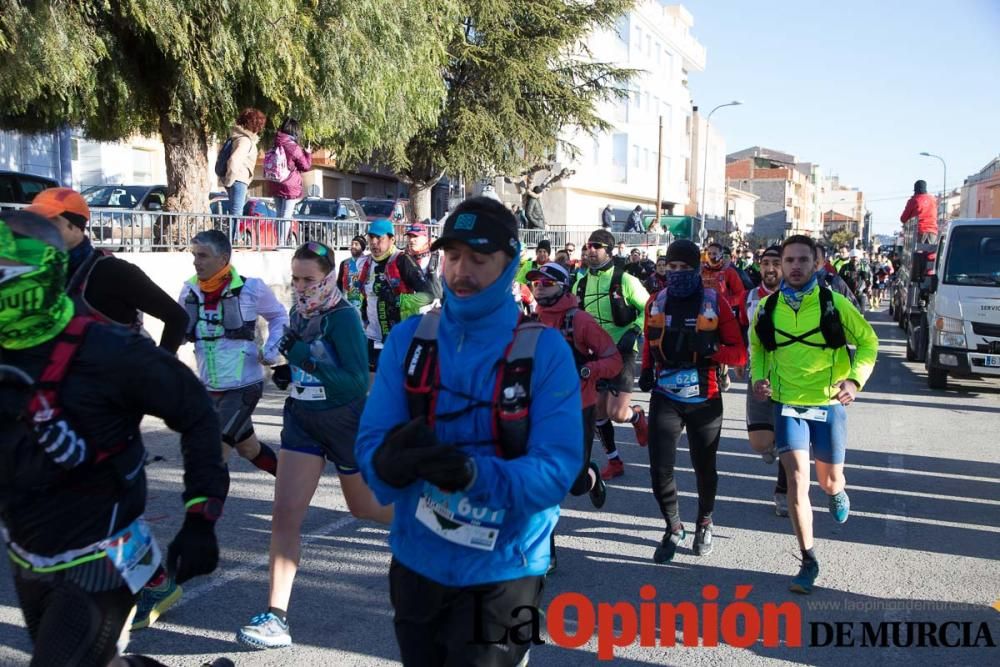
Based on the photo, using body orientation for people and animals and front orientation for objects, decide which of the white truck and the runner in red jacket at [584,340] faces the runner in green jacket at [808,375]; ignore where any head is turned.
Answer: the white truck

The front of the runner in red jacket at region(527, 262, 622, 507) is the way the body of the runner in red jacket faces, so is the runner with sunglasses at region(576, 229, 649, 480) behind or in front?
behind

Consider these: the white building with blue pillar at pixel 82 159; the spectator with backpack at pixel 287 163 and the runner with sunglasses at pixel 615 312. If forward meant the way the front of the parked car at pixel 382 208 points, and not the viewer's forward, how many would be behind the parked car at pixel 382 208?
1

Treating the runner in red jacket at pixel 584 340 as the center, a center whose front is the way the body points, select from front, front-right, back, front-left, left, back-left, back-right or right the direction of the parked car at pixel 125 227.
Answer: right

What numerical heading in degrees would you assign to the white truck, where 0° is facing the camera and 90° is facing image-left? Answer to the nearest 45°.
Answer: approximately 0°

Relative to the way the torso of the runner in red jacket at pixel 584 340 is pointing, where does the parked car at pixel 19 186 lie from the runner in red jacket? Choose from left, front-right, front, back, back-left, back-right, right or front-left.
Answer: right

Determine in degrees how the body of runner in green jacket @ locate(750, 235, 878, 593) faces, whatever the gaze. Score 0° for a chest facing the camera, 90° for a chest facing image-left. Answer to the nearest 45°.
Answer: approximately 0°

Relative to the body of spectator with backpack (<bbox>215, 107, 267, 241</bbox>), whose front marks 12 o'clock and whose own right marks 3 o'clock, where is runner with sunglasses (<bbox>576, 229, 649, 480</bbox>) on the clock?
The runner with sunglasses is roughly at 2 o'clock from the spectator with backpack.

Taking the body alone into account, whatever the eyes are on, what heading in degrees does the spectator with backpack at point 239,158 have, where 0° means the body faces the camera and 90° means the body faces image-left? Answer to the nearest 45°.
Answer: approximately 270°

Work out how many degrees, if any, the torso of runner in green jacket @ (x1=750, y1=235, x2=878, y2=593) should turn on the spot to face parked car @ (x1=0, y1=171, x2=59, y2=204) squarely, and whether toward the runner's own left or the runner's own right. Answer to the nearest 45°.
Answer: approximately 135° to the runner's own right

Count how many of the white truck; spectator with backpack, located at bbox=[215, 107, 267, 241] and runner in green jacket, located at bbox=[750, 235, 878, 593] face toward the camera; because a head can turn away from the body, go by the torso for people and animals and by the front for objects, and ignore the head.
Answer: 2

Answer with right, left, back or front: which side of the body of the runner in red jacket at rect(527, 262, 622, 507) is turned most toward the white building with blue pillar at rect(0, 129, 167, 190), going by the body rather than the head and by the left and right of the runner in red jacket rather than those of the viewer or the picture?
right
